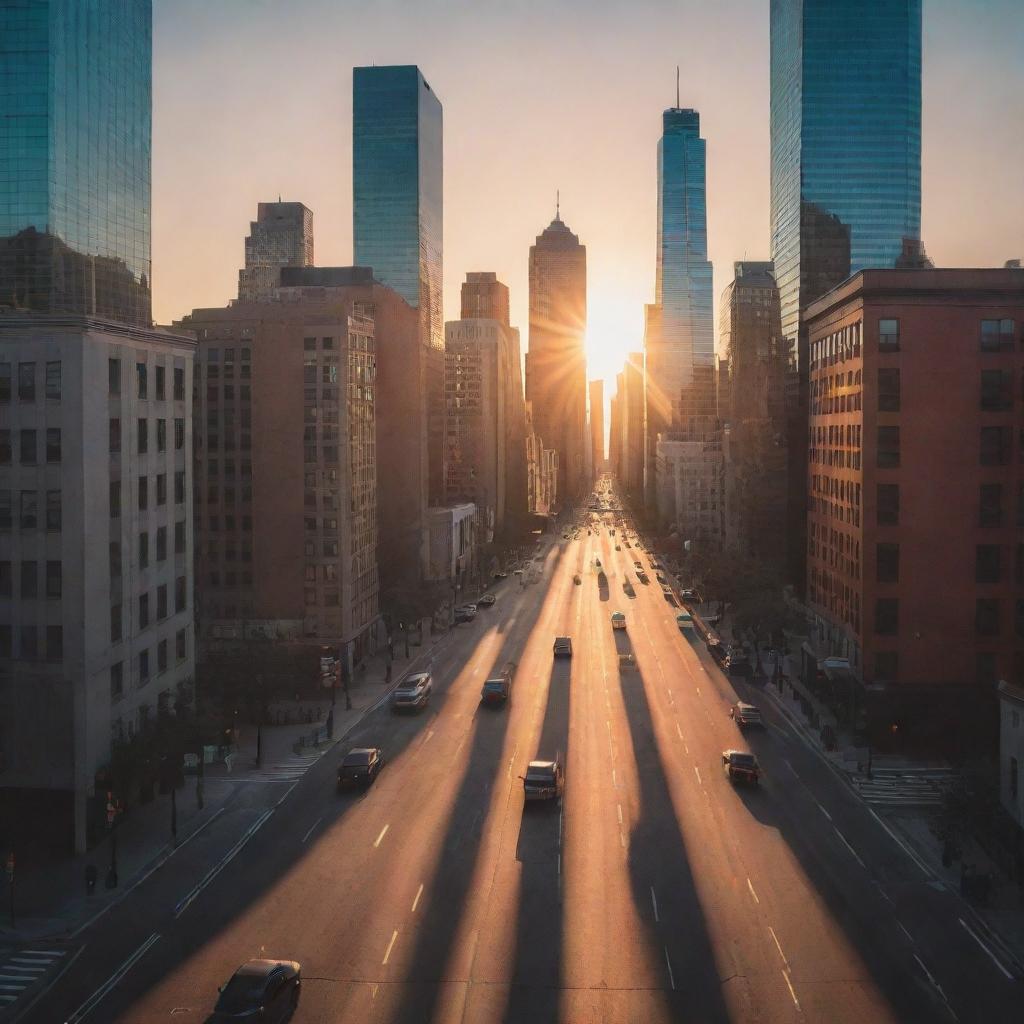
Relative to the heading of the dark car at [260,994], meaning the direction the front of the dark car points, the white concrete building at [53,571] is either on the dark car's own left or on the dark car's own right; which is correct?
on the dark car's own right

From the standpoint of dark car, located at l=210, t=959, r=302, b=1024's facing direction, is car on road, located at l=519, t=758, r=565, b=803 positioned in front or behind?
behind

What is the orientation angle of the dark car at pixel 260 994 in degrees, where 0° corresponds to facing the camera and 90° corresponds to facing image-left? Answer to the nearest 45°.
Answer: approximately 45°
